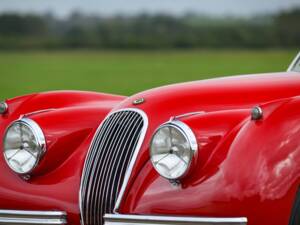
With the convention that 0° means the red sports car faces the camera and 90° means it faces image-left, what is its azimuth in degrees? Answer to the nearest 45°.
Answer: approximately 45°
